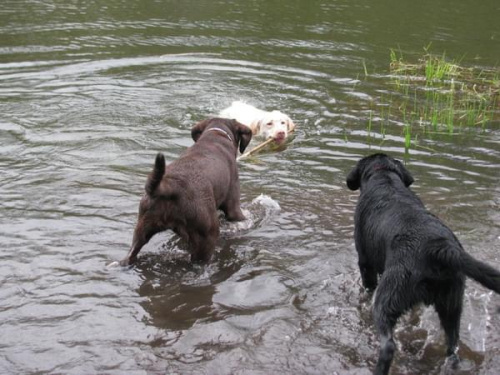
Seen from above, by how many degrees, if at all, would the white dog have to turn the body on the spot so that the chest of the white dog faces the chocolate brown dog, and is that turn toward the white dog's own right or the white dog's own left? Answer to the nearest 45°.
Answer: approximately 45° to the white dog's own right

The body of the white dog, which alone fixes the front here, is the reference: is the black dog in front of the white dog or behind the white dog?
in front

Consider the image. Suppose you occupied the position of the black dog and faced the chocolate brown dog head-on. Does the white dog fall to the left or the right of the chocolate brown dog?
right

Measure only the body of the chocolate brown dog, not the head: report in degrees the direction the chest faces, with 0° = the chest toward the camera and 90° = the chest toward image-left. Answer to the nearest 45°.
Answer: approximately 225°

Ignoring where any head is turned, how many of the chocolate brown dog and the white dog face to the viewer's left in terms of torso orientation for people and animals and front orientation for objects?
0

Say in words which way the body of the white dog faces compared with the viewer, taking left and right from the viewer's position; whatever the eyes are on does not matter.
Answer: facing the viewer and to the right of the viewer

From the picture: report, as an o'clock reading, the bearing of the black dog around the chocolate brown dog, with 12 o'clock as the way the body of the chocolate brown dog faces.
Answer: The black dog is roughly at 3 o'clock from the chocolate brown dog.

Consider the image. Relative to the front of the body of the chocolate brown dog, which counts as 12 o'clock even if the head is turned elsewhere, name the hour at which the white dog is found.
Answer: The white dog is roughly at 11 o'clock from the chocolate brown dog.
